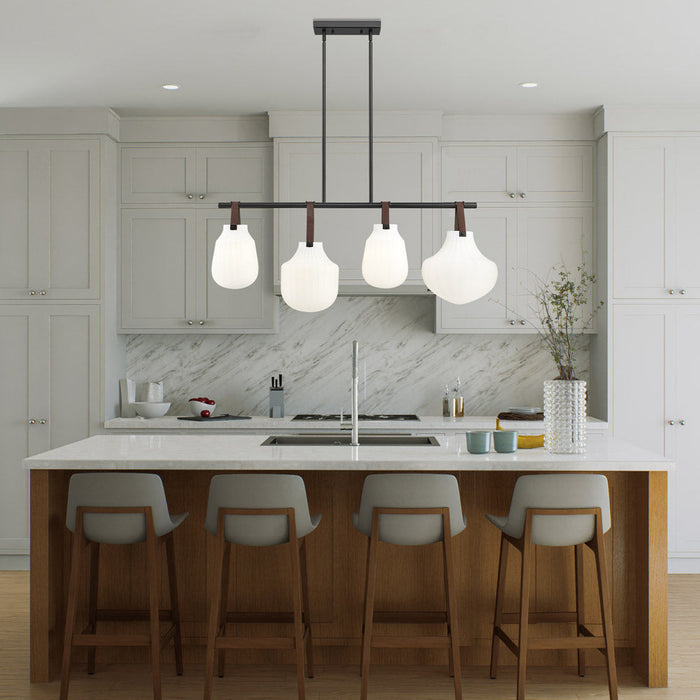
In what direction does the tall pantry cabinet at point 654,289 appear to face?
toward the camera

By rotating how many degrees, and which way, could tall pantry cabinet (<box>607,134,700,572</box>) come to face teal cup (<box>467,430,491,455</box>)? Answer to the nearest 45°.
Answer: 0° — it already faces it

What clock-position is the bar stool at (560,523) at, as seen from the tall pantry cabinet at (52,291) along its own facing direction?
The bar stool is roughly at 11 o'clock from the tall pantry cabinet.

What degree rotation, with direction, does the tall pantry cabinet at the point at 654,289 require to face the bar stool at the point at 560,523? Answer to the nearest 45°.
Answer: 0° — it already faces it

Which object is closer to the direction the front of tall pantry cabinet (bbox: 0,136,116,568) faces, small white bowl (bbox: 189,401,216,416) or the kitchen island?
the kitchen island

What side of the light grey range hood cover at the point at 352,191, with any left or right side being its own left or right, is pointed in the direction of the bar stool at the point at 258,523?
front

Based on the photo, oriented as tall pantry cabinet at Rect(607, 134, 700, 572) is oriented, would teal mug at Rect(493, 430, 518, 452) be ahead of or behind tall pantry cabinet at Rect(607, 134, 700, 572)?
ahead

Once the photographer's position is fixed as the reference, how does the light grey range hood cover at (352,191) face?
facing the viewer

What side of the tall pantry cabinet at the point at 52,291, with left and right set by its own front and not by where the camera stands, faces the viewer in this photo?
front

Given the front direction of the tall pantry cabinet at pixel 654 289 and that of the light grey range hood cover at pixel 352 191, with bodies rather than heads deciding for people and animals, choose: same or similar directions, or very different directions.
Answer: same or similar directions

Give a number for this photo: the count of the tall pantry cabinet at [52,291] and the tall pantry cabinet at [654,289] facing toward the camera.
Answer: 2

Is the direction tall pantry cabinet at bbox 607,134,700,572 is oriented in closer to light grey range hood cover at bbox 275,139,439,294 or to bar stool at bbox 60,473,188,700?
the bar stool

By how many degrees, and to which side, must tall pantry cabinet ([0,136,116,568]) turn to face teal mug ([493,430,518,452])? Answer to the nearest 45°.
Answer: approximately 45° to its left
